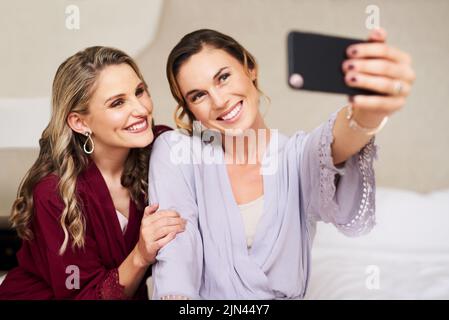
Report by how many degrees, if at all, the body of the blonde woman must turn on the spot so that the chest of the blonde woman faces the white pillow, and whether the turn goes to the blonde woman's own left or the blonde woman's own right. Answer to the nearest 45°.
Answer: approximately 45° to the blonde woman's own left

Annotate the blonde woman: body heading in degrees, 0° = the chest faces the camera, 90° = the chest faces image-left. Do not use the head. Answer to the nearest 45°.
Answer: approximately 315°
